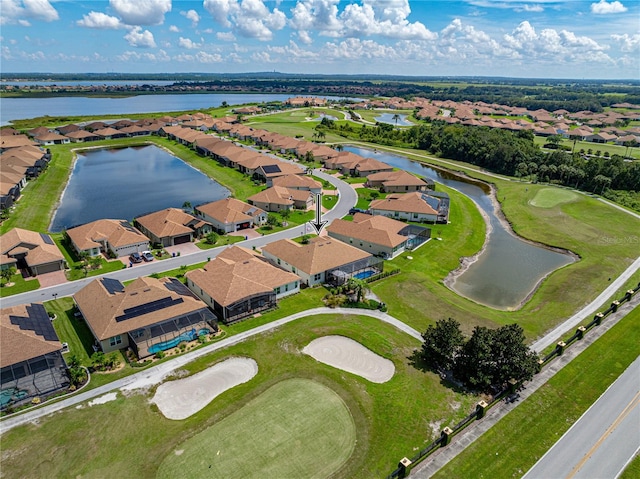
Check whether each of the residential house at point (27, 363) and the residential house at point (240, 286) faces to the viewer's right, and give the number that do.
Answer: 0

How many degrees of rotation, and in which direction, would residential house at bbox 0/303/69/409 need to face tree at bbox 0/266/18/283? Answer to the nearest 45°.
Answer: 0° — it already faces it

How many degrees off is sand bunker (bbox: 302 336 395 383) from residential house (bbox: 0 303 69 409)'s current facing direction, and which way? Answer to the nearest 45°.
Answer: approximately 135° to its right

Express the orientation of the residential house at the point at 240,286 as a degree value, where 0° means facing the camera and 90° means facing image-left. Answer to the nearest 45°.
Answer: approximately 135°

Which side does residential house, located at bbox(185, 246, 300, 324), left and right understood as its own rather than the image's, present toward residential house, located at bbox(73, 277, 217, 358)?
left

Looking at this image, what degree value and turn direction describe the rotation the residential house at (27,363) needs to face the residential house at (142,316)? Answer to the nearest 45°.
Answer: approximately 90° to its right

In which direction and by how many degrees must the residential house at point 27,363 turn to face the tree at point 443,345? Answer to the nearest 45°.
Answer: approximately 135° to its right

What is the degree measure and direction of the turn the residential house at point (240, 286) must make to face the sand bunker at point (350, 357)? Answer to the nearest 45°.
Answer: approximately 180°

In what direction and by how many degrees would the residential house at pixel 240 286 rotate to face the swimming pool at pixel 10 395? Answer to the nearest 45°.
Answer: approximately 90° to its left

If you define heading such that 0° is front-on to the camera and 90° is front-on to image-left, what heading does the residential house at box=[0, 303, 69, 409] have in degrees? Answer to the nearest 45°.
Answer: approximately 180°

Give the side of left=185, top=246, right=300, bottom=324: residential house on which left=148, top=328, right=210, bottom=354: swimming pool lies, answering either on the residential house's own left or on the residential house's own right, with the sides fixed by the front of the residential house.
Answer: on the residential house's own left

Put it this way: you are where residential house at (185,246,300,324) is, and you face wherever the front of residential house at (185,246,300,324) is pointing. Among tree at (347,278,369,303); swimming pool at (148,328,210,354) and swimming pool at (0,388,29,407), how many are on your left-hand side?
2

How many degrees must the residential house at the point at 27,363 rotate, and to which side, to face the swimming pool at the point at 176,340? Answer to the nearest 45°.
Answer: approximately 90° to its right
